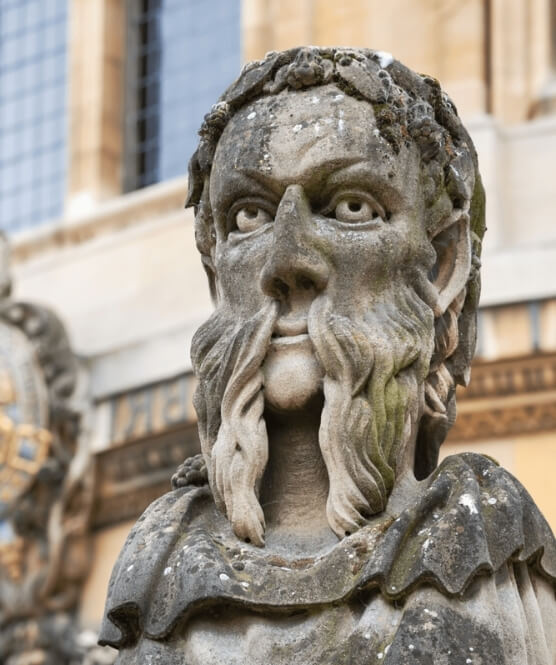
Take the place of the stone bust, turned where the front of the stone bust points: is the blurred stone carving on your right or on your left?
on your right

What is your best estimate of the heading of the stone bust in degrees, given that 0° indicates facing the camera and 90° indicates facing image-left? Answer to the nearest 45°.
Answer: approximately 45°
